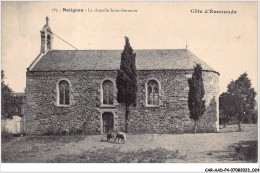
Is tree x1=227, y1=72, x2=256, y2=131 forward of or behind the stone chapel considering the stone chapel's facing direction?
behind

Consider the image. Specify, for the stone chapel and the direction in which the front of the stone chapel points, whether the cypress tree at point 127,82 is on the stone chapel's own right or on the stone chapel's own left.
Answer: on the stone chapel's own left
